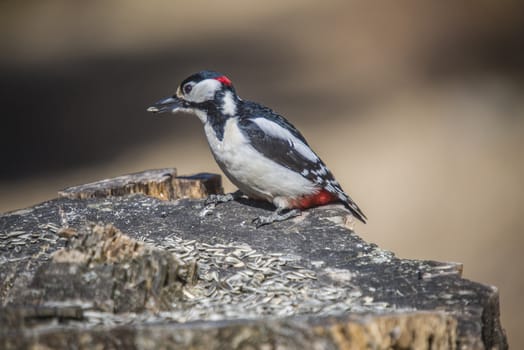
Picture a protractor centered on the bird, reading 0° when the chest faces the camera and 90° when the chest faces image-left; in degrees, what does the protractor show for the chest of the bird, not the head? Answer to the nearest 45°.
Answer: approximately 90°
